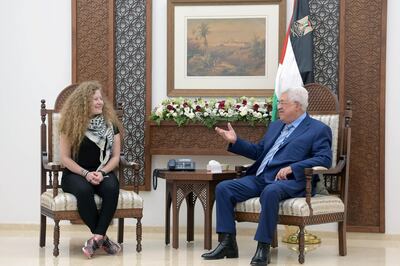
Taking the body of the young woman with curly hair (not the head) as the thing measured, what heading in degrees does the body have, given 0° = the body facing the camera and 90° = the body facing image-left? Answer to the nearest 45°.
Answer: approximately 315°

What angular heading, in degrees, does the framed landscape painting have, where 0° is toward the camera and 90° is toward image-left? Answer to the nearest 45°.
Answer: approximately 0°

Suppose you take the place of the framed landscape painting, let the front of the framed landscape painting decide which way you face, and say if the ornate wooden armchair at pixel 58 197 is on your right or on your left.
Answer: on your right

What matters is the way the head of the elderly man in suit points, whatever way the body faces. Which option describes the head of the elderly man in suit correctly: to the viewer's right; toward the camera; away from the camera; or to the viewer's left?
to the viewer's left

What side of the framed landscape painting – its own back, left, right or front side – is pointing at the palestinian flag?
left

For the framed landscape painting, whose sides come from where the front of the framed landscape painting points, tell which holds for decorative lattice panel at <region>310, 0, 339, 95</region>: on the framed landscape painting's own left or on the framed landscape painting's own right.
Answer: on the framed landscape painting's own left

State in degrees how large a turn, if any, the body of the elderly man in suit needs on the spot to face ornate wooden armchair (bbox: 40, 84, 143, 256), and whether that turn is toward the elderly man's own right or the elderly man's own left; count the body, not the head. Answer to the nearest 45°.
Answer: approximately 45° to the elderly man's own right
